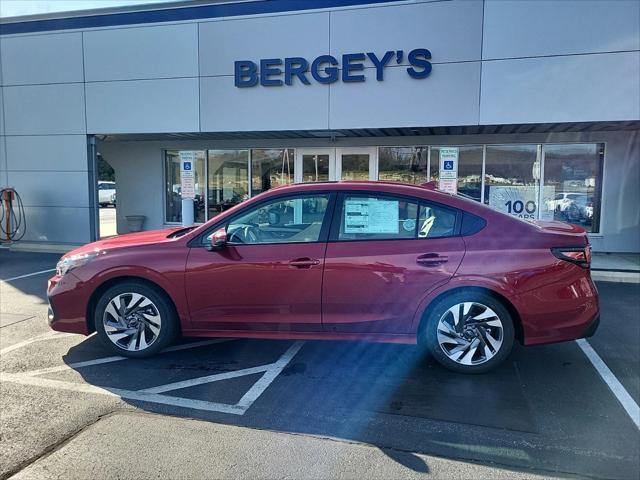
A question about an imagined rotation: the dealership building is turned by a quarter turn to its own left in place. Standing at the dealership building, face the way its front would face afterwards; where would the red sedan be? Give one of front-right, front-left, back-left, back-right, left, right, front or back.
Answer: right

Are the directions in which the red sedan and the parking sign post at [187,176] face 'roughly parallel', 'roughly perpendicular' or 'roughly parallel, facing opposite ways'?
roughly perpendicular

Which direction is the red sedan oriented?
to the viewer's left

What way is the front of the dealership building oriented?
toward the camera

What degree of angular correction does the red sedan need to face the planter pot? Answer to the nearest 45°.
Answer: approximately 45° to its right

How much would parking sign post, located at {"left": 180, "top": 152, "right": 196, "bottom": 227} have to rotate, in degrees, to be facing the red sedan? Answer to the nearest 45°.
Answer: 0° — it already faces it

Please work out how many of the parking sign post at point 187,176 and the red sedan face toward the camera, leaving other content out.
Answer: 1

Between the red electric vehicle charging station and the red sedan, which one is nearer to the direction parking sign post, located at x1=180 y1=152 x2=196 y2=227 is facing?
the red sedan

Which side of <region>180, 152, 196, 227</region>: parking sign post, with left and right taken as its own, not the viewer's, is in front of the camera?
front

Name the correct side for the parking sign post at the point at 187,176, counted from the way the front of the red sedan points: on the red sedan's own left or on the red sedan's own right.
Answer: on the red sedan's own right

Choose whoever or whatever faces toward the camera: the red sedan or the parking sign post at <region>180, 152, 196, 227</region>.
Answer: the parking sign post

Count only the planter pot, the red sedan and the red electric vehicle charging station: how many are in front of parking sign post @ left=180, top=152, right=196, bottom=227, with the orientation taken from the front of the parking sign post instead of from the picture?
1

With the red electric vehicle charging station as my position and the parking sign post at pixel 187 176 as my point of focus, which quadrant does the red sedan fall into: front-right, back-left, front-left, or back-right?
front-right
